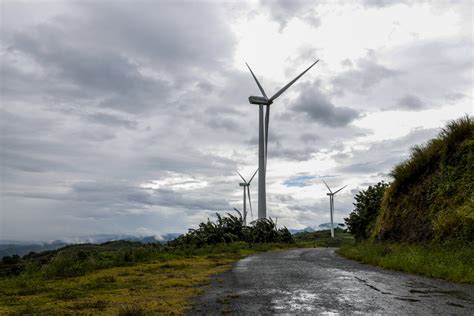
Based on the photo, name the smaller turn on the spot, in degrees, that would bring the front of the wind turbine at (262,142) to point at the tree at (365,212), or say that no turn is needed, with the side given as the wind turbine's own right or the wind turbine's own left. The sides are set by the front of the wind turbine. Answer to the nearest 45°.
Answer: approximately 90° to the wind turbine's own right
